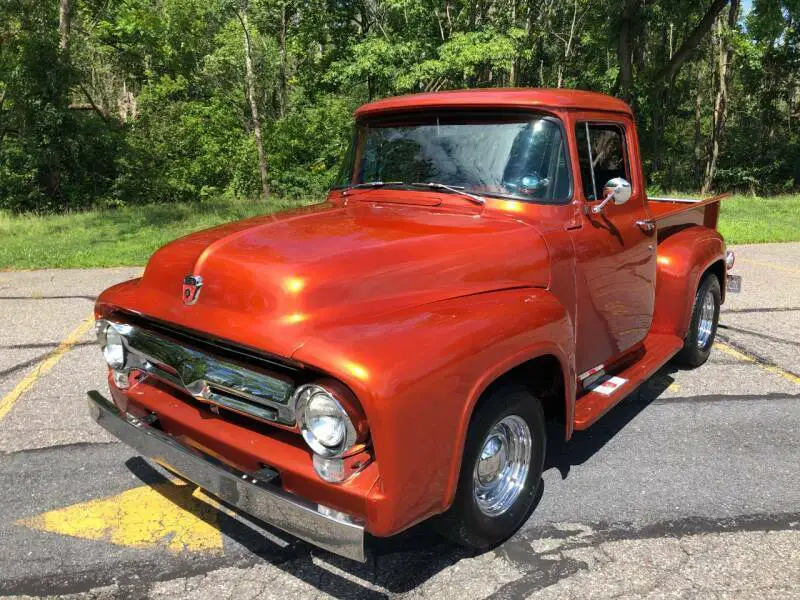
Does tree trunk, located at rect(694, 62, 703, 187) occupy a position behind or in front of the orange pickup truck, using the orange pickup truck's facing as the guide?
behind

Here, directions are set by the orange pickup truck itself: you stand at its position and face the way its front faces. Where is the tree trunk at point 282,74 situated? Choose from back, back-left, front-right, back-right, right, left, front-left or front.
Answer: back-right

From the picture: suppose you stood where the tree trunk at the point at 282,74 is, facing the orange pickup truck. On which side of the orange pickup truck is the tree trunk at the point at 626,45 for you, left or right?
left

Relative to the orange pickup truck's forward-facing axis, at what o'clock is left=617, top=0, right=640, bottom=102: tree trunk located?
The tree trunk is roughly at 5 o'clock from the orange pickup truck.

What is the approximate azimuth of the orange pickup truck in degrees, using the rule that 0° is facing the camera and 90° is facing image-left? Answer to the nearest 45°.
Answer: approximately 45°
